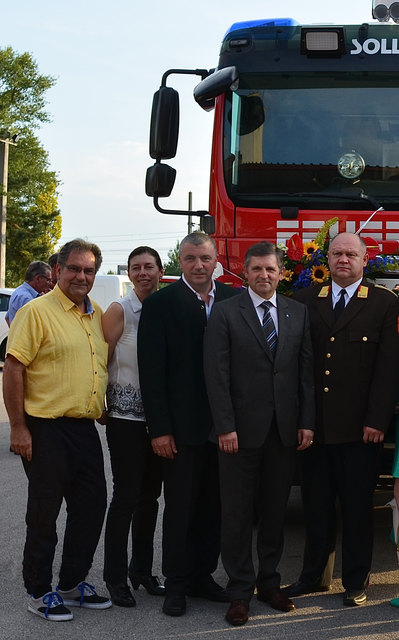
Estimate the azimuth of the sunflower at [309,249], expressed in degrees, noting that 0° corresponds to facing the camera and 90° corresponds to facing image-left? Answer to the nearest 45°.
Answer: approximately 0°

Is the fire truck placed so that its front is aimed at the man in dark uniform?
yes

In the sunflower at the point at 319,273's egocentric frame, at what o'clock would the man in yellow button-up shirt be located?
The man in yellow button-up shirt is roughly at 2 o'clock from the sunflower.
